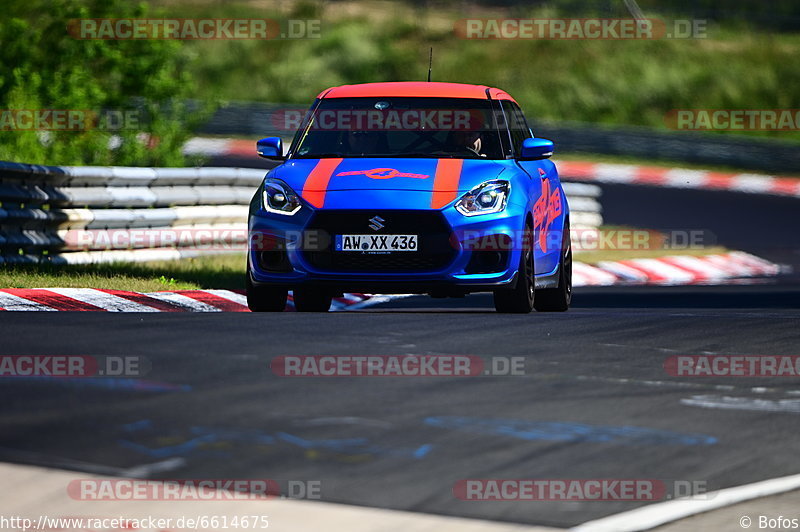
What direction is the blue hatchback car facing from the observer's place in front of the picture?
facing the viewer

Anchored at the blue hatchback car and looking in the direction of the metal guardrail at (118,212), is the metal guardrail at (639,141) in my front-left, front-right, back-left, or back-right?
front-right

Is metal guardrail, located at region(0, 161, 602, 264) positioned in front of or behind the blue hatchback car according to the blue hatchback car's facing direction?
behind

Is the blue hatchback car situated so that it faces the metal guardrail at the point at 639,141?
no
